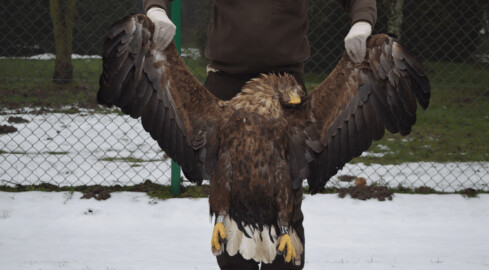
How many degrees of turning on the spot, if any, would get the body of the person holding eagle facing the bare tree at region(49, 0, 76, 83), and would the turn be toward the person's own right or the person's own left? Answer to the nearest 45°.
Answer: approximately 135° to the person's own right

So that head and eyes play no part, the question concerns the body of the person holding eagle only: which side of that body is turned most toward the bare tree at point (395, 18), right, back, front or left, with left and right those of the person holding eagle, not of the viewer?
back

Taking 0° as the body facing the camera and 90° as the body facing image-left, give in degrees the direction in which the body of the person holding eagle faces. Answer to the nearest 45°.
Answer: approximately 0°
